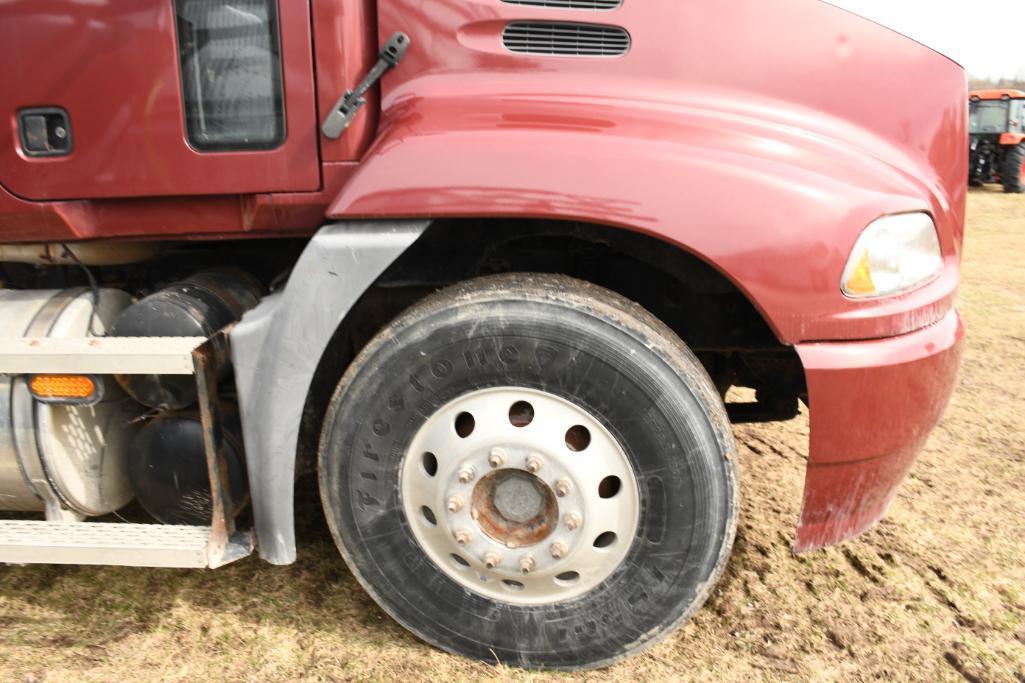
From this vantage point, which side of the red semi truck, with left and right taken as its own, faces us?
right

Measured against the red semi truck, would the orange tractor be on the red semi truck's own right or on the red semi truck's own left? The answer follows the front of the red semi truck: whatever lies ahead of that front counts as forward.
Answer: on the red semi truck's own left
